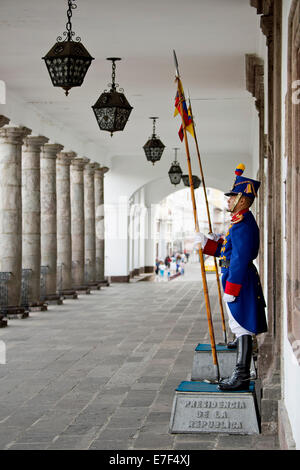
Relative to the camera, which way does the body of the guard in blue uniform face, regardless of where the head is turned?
to the viewer's left

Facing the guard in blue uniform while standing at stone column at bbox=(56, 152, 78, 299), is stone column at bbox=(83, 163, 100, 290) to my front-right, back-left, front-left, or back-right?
back-left

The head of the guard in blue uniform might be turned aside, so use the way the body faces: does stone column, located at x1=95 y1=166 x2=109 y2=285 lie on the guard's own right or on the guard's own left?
on the guard's own right

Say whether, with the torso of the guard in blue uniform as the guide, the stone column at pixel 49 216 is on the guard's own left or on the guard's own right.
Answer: on the guard's own right

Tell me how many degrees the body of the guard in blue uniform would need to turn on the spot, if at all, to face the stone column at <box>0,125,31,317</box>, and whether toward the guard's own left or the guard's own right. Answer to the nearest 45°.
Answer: approximately 45° to the guard's own right

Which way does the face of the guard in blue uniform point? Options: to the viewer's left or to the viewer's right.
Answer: to the viewer's left
